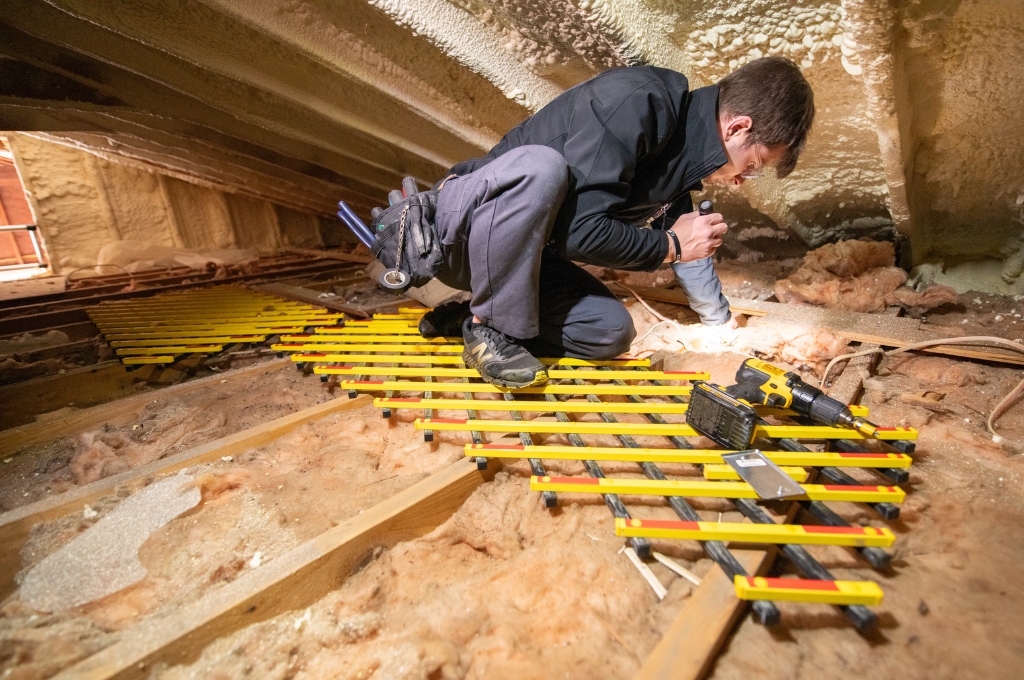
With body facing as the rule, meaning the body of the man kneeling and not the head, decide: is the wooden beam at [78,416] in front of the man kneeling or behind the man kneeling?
behind

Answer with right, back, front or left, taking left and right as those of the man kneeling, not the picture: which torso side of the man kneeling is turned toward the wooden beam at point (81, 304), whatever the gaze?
back

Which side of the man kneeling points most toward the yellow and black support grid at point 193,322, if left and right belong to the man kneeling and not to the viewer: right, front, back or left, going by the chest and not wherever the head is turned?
back

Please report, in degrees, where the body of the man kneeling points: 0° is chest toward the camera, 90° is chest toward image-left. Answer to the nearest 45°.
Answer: approximately 270°

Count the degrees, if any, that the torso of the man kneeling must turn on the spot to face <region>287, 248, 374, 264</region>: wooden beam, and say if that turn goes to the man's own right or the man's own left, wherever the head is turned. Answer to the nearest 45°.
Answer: approximately 135° to the man's own left

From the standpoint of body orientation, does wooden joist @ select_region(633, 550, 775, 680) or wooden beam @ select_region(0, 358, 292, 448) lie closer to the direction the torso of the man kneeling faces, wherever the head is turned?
the wooden joist

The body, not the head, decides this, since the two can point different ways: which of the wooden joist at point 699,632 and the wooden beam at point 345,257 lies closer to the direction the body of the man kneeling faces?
the wooden joist

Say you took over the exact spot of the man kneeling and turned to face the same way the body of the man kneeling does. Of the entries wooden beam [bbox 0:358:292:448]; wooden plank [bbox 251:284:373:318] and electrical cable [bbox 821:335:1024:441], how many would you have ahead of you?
1

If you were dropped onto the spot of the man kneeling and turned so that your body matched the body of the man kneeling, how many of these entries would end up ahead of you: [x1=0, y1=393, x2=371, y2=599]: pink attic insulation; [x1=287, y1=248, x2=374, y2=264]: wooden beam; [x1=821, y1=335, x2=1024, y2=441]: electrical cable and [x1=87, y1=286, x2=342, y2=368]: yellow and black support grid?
1

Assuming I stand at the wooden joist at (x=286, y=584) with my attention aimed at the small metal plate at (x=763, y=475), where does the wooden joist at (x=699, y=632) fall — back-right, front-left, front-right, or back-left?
front-right

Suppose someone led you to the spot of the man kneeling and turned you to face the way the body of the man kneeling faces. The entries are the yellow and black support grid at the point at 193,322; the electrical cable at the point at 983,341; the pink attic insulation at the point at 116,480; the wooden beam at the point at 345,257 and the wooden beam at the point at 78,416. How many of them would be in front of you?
1

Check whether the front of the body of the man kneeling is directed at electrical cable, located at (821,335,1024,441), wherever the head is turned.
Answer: yes

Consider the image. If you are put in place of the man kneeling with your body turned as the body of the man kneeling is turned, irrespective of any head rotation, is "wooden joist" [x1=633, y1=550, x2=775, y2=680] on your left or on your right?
on your right
